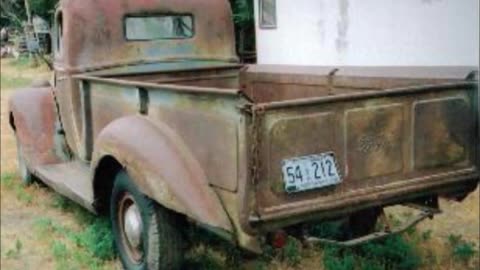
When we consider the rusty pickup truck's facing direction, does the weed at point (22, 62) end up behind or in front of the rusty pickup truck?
in front

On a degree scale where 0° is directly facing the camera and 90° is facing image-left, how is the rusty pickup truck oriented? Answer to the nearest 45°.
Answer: approximately 135°

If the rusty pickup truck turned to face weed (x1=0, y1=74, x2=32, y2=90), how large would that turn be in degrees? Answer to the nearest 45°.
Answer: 0° — it already faces it

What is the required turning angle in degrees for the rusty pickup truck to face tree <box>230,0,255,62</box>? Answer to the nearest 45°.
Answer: approximately 45° to its right

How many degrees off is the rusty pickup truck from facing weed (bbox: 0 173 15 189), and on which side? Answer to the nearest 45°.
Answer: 0° — it already faces it

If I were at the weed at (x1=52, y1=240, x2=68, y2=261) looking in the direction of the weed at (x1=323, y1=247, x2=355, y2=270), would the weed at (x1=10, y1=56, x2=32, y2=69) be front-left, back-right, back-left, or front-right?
back-left
